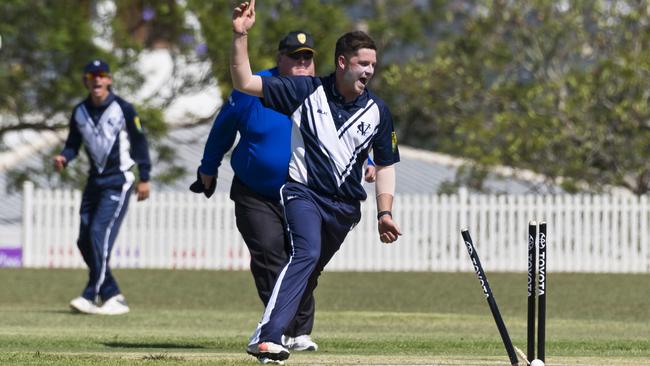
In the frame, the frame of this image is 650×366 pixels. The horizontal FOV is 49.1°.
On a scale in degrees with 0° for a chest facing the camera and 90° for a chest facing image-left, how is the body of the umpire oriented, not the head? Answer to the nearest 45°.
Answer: approximately 315°

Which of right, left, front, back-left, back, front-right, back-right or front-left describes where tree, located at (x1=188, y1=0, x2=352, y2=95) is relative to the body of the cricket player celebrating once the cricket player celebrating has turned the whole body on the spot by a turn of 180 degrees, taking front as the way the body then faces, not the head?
front-right

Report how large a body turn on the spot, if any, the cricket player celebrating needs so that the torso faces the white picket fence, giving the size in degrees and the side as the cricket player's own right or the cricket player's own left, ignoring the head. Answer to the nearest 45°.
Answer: approximately 135° to the cricket player's own left
